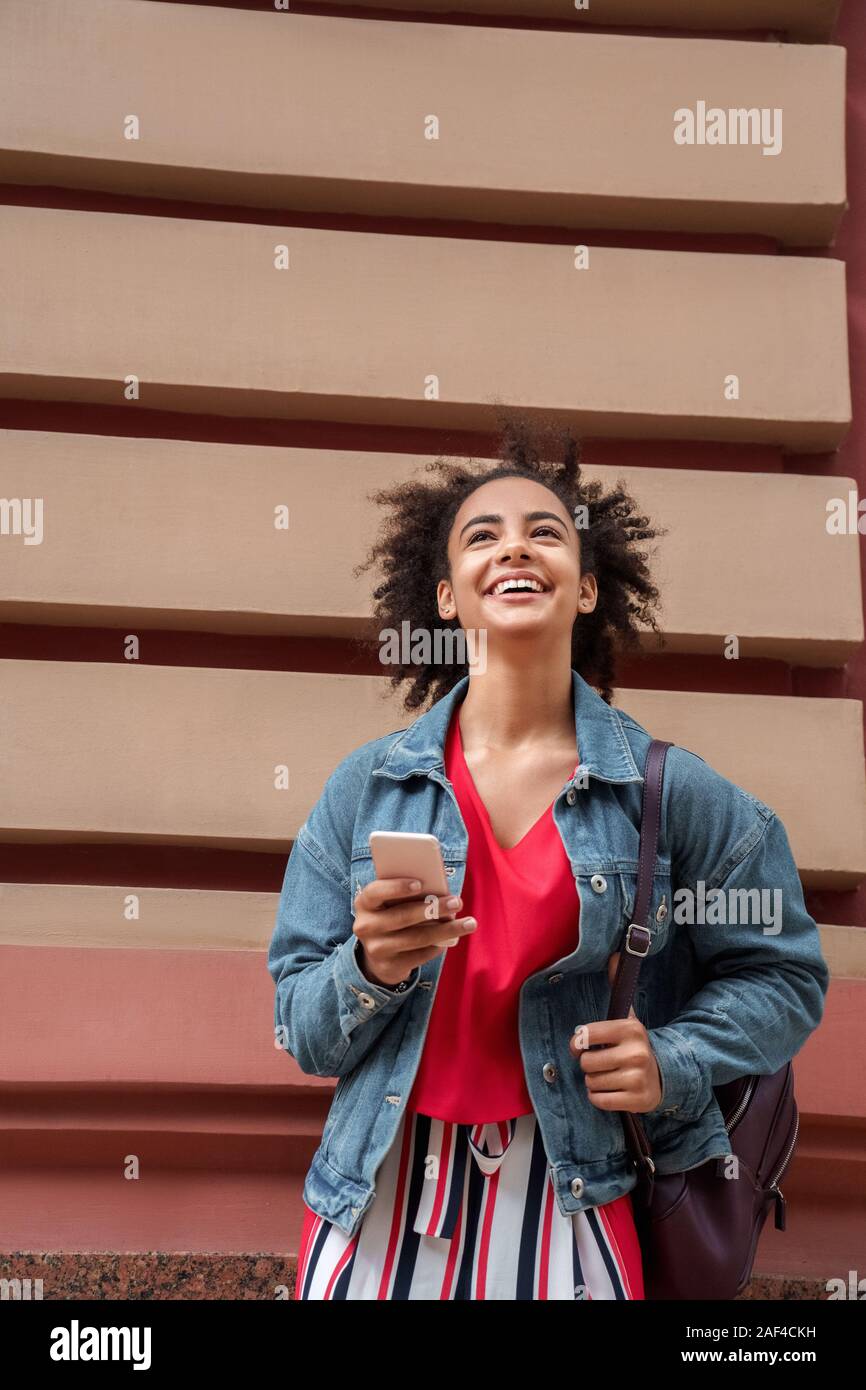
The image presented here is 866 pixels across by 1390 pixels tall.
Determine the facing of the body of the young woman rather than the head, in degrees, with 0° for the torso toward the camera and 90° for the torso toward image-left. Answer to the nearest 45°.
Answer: approximately 0°
